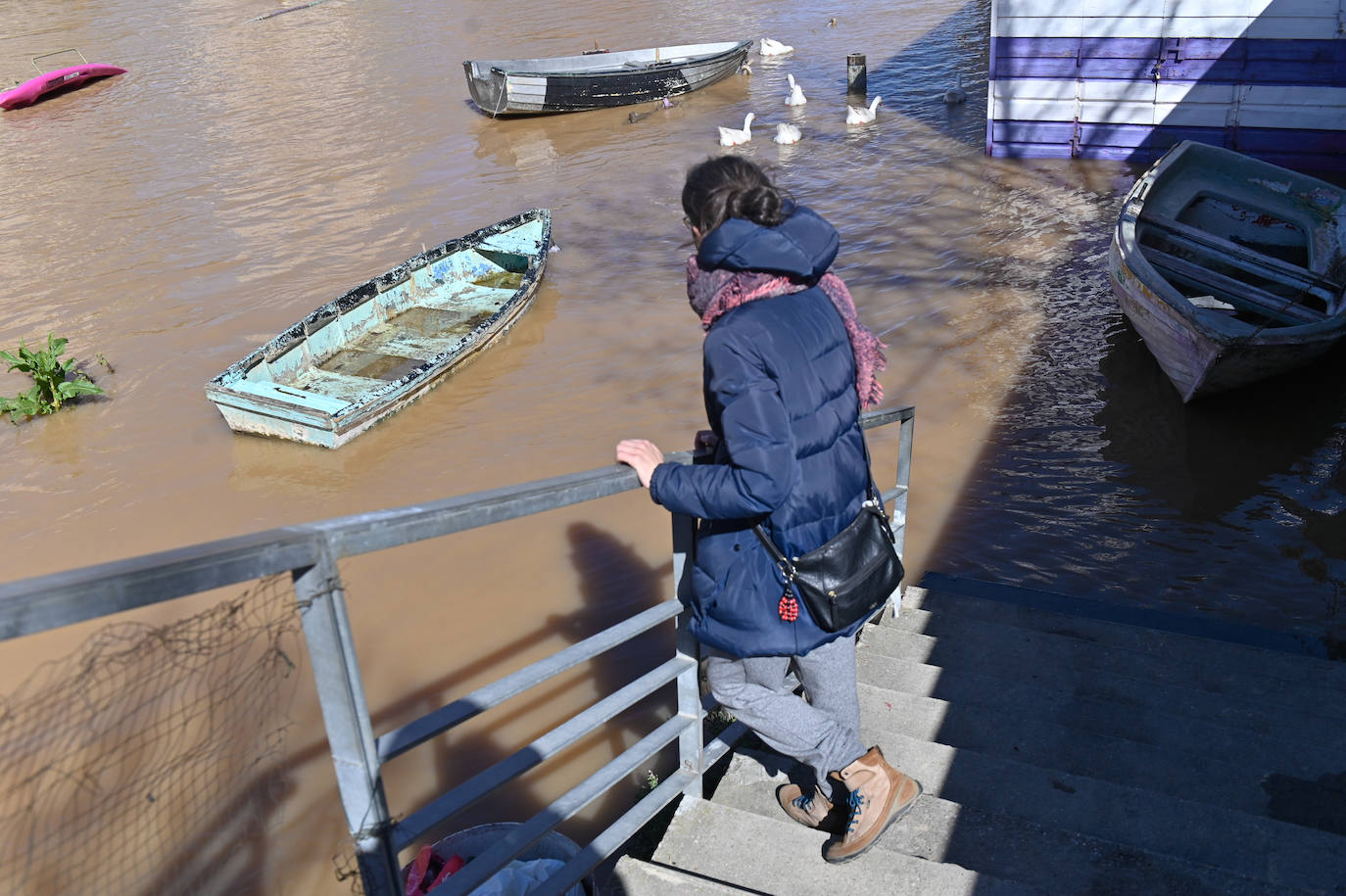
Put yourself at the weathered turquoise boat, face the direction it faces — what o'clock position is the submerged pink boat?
The submerged pink boat is roughly at 10 o'clock from the weathered turquoise boat.

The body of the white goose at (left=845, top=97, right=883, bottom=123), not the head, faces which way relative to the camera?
to the viewer's right

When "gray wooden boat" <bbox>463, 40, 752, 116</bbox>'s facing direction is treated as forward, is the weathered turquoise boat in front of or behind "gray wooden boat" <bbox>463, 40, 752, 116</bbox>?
behind

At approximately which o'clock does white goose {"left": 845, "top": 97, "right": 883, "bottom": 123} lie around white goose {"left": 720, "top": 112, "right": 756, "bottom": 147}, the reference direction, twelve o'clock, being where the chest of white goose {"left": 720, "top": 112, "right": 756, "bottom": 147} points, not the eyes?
white goose {"left": 845, "top": 97, "right": 883, "bottom": 123} is roughly at 11 o'clock from white goose {"left": 720, "top": 112, "right": 756, "bottom": 147}.

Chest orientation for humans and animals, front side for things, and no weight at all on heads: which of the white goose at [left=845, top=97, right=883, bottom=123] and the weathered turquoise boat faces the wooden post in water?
the weathered turquoise boat

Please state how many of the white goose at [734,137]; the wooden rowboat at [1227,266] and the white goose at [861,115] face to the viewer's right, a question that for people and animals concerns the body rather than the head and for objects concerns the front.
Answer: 2

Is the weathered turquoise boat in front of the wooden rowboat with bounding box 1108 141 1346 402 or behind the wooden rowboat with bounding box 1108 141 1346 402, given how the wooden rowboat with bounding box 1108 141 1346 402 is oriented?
in front

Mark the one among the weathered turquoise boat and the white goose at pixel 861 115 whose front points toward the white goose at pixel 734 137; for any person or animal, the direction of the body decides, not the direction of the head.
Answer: the weathered turquoise boat

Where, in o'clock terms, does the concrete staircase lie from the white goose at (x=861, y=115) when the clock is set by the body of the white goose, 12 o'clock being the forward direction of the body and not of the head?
The concrete staircase is roughly at 3 o'clock from the white goose.

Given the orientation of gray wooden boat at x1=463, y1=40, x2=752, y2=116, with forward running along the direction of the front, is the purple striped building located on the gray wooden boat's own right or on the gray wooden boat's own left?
on the gray wooden boat's own right

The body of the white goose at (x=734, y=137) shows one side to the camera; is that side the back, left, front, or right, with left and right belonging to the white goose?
right

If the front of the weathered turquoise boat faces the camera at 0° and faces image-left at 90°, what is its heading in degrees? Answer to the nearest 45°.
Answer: approximately 225°
